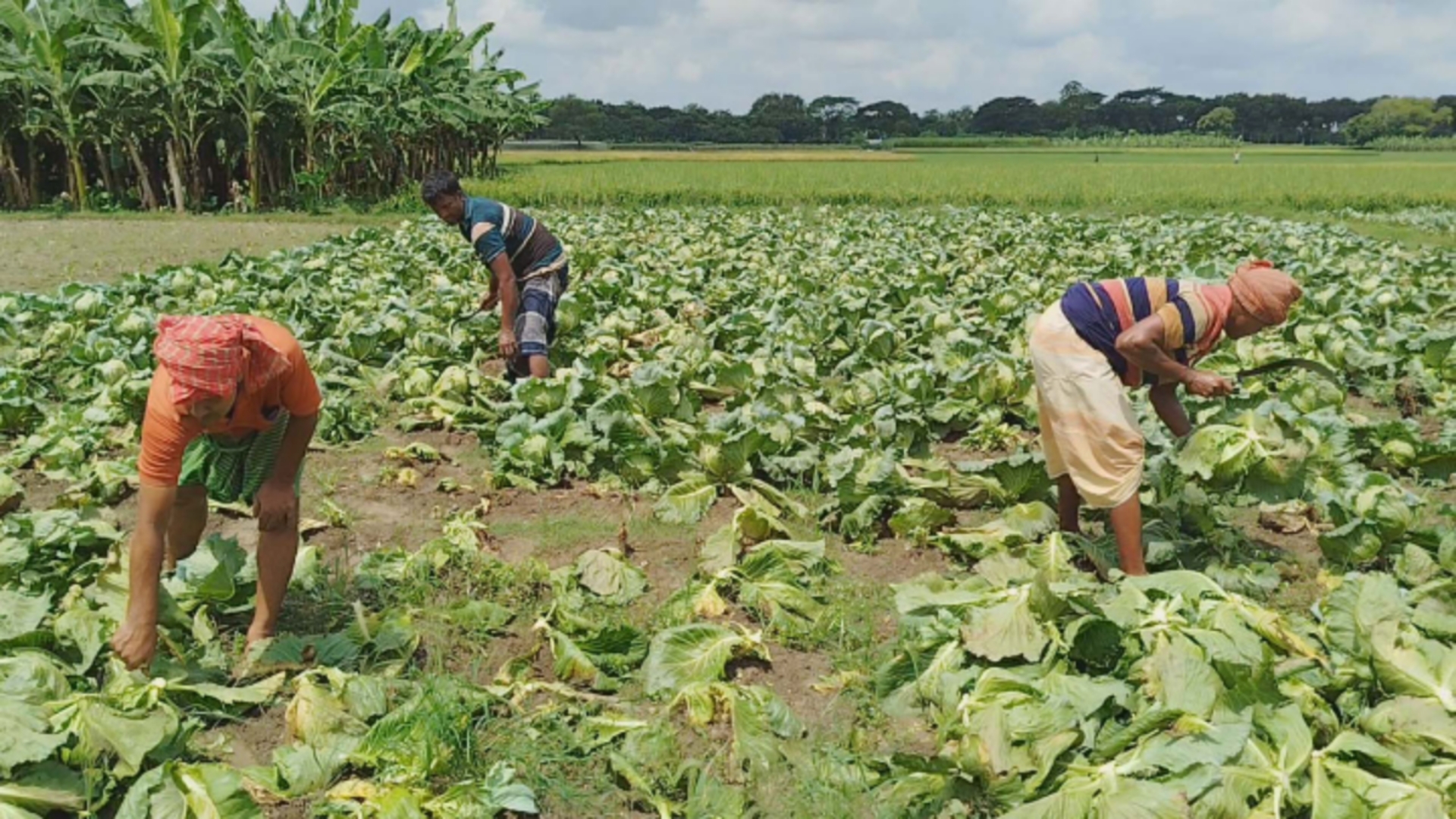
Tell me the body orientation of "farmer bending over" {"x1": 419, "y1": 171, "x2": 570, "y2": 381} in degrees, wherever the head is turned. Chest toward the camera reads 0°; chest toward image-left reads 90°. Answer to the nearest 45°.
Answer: approximately 45°

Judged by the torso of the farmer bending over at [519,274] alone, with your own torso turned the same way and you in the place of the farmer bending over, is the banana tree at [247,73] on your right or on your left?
on your right

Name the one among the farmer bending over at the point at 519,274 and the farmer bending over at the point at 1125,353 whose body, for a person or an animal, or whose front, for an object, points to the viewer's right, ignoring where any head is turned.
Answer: the farmer bending over at the point at 1125,353

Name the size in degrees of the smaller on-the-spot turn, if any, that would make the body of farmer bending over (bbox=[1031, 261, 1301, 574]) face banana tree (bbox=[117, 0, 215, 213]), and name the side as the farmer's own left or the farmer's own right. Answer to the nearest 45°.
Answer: approximately 135° to the farmer's own left

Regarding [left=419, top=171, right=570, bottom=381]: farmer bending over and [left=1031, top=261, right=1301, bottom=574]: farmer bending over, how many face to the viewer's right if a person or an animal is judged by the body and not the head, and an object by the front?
1

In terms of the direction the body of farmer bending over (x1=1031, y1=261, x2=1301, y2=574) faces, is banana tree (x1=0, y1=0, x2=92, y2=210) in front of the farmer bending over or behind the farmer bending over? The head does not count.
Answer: behind

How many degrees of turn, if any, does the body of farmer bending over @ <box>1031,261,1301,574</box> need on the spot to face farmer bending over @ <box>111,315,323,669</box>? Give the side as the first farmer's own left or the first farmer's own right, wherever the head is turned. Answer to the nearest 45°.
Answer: approximately 135° to the first farmer's own right

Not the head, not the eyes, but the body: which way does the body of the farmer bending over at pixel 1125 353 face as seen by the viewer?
to the viewer's right

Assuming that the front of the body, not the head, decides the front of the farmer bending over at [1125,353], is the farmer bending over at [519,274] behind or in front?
behind
